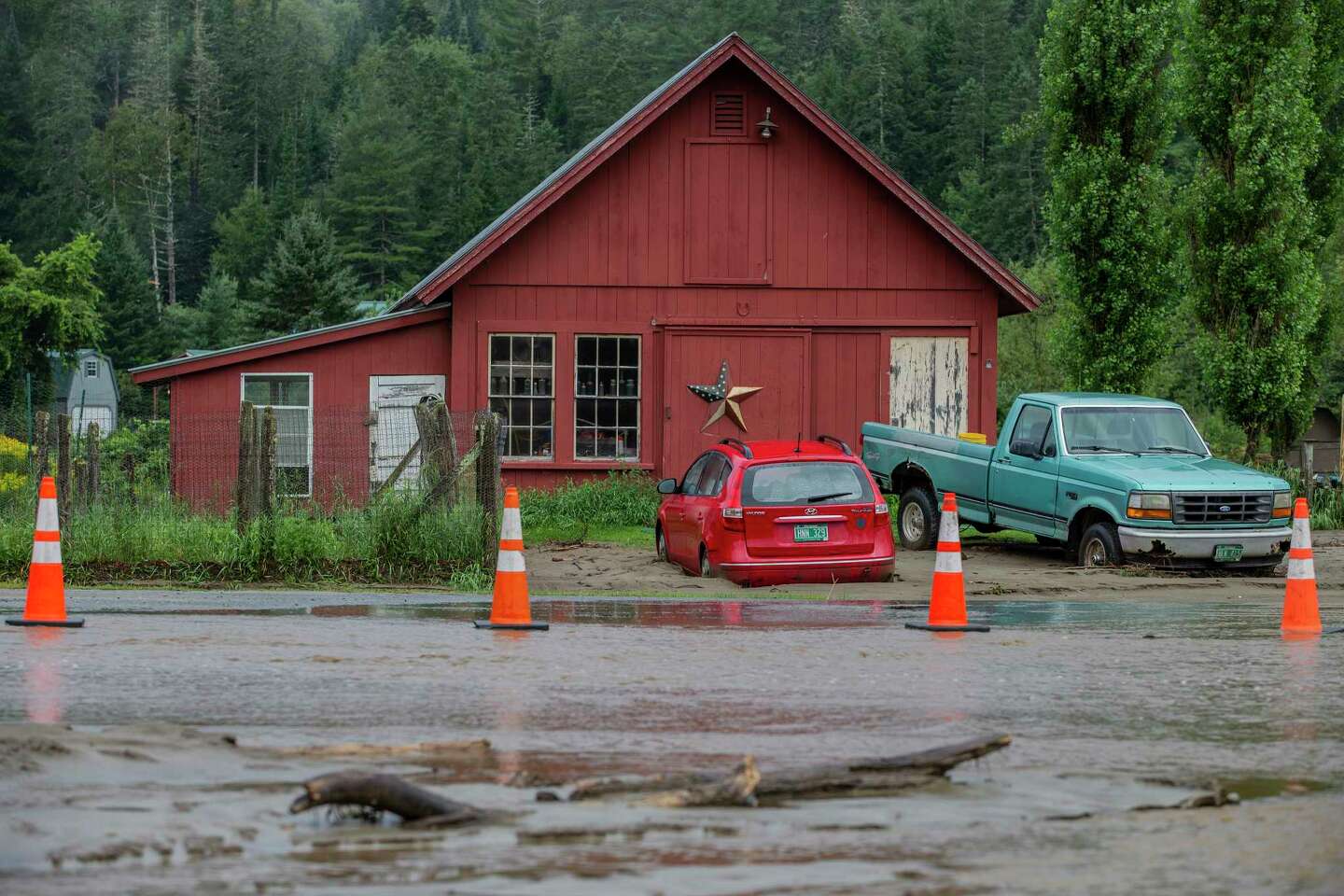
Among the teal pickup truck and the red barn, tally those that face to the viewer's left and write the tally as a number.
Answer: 0

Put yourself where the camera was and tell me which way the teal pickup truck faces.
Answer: facing the viewer and to the right of the viewer

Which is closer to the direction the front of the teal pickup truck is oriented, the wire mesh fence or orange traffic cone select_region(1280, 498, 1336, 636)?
the orange traffic cone

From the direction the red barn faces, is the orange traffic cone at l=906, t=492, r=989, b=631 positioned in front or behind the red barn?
in front

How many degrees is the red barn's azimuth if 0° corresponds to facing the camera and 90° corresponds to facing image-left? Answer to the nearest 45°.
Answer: approximately 0°

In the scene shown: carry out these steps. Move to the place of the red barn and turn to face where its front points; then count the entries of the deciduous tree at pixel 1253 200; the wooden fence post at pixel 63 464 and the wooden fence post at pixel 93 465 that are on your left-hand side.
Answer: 1

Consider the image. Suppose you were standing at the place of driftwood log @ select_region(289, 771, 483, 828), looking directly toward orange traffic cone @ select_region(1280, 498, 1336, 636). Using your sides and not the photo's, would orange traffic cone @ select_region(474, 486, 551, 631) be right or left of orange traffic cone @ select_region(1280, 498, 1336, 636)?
left

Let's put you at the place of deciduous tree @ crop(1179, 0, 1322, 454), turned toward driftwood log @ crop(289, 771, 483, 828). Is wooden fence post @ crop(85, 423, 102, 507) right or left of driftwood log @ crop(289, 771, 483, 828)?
right

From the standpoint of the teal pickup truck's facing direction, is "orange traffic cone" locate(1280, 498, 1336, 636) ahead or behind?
ahead

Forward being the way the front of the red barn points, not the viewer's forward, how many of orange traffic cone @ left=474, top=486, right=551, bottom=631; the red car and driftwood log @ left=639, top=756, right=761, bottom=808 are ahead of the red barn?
3

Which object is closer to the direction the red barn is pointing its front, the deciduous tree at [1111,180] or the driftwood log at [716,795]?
the driftwood log

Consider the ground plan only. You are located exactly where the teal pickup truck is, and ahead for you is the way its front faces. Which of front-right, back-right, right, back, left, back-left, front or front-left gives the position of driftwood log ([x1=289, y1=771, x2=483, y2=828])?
front-right

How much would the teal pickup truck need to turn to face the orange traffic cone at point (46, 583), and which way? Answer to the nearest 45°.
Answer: approximately 90° to its right

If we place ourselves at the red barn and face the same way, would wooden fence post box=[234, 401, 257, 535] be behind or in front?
in front

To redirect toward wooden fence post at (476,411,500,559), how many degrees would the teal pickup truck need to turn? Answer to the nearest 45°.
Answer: approximately 90° to its right

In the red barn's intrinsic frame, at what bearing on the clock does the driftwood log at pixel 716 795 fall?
The driftwood log is roughly at 12 o'clock from the red barn.

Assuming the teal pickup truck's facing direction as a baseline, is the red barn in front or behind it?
behind

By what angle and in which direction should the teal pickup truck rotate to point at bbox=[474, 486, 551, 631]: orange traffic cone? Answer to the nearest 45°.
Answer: approximately 90° to its right
